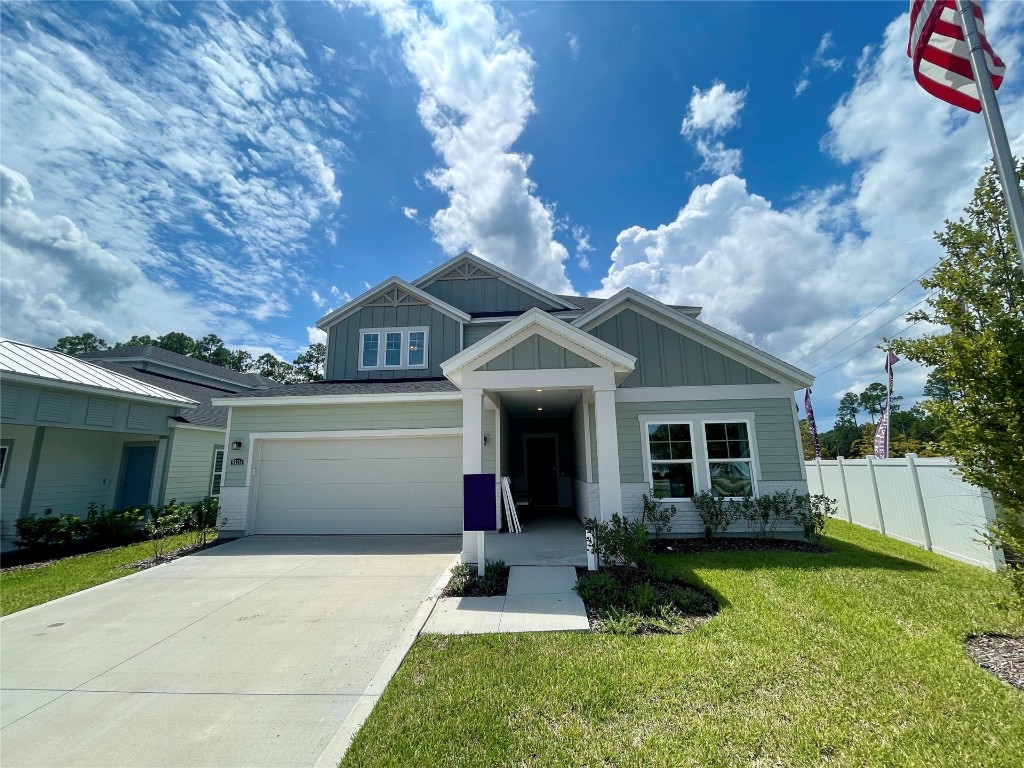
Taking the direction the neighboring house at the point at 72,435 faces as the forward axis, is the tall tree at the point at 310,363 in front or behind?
behind

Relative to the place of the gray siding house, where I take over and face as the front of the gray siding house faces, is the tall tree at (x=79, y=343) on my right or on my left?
on my right

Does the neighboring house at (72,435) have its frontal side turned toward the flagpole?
no

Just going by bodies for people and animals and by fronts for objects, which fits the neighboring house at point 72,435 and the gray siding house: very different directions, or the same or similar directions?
same or similar directions

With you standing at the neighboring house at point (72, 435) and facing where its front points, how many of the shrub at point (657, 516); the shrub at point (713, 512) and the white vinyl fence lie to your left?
3

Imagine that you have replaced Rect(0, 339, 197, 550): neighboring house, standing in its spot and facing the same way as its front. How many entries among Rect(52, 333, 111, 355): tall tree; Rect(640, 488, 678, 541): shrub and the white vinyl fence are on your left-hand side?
2

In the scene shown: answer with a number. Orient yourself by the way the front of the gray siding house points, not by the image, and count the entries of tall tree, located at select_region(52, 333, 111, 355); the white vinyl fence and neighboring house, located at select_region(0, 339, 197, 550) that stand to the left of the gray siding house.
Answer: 1

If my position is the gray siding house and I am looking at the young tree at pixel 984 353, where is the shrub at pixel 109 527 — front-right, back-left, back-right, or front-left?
back-right

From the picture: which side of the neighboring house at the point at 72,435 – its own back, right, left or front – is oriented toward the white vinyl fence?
left

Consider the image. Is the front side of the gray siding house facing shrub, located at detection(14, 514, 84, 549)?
no

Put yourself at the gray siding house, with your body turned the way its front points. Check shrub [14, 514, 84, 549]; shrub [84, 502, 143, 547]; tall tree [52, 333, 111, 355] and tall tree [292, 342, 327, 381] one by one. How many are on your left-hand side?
0

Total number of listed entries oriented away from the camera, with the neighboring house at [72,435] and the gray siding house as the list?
0

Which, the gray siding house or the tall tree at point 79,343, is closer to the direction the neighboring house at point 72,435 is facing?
the gray siding house

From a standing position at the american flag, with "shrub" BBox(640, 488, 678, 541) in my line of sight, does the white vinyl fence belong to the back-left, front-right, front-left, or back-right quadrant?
front-right

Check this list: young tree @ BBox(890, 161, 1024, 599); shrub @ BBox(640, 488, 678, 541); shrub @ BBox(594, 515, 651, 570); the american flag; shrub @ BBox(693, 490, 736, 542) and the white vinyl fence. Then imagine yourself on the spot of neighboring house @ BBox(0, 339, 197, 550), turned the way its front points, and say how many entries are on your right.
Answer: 0

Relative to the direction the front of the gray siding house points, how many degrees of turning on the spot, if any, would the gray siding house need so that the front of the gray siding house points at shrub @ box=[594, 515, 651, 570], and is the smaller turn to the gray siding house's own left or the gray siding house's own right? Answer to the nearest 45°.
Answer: approximately 45° to the gray siding house's own left

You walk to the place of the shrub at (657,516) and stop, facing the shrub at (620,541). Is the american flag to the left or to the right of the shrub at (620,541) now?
left

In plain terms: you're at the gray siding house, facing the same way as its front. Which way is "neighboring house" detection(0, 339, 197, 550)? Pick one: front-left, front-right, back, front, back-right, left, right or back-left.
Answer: right

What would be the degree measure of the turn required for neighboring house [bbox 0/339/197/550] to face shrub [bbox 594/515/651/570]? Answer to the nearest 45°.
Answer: approximately 90° to its left

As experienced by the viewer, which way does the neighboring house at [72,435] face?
facing the viewer and to the left of the viewer

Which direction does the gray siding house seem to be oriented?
toward the camera
